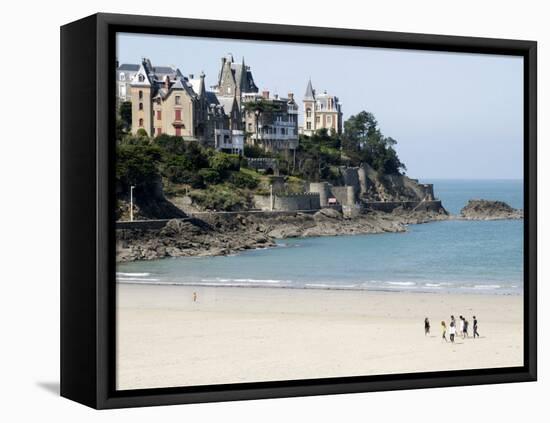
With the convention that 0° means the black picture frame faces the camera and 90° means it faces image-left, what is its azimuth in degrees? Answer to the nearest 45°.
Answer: approximately 315°
